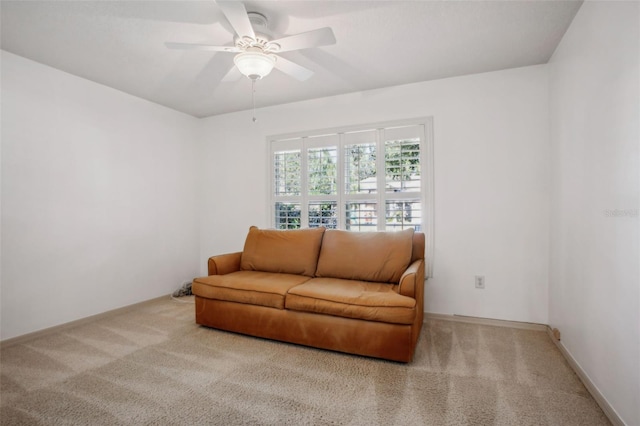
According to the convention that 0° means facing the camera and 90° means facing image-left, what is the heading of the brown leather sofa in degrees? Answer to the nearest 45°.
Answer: approximately 45°

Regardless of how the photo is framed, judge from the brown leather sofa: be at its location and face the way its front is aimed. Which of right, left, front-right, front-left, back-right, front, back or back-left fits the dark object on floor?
right
